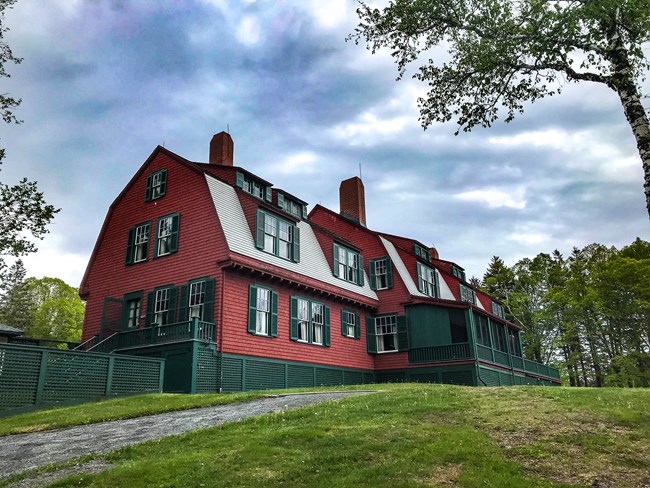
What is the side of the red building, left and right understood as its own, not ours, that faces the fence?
right

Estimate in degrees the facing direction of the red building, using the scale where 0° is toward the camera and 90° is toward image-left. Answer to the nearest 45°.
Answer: approximately 315°
